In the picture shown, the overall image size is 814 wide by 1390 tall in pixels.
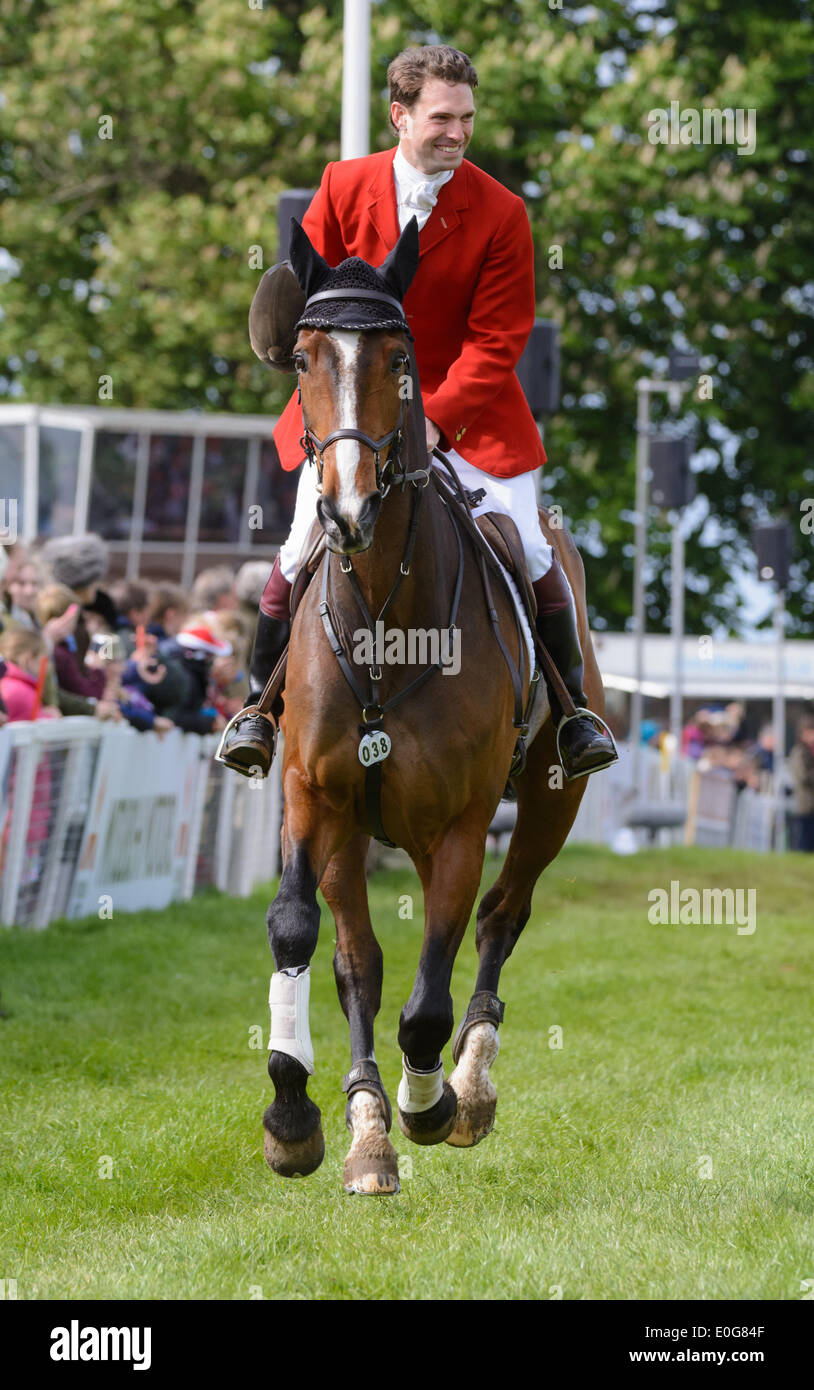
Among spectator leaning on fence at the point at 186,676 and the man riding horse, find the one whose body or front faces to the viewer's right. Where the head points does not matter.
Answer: the spectator leaning on fence

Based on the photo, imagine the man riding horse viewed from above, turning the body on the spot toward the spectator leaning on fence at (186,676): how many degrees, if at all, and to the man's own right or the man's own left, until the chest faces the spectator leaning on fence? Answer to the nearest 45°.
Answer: approximately 180°

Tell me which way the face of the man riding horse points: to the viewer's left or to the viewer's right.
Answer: to the viewer's right

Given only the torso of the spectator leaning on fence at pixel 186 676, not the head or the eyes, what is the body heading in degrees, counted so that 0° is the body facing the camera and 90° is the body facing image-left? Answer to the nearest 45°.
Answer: approximately 270°

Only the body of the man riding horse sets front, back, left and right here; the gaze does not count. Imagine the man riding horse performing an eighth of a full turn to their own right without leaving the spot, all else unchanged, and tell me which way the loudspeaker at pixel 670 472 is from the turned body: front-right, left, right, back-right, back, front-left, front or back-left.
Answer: back-right

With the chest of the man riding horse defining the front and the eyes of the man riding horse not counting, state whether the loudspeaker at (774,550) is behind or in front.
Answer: behind

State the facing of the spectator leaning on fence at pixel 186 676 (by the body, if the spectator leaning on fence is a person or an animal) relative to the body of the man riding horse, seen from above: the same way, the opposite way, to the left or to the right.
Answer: to the left

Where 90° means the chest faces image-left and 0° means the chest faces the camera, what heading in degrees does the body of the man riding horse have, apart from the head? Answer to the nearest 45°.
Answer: approximately 0°

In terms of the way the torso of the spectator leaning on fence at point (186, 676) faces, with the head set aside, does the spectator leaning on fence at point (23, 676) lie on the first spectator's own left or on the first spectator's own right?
on the first spectator's own right
